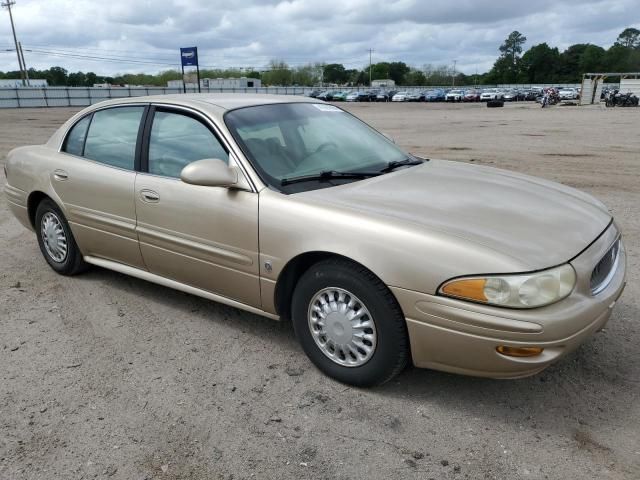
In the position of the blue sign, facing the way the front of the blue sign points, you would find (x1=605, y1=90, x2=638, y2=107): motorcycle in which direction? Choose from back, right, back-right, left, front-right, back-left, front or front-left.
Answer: left

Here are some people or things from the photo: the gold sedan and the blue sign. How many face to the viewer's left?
0

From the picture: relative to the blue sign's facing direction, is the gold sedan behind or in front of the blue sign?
in front

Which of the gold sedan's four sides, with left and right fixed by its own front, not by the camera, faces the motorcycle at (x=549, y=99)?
left

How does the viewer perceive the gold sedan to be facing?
facing the viewer and to the right of the viewer

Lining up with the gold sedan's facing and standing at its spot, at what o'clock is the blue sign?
The blue sign is roughly at 7 o'clock from the gold sedan.

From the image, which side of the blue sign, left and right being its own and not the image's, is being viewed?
front
